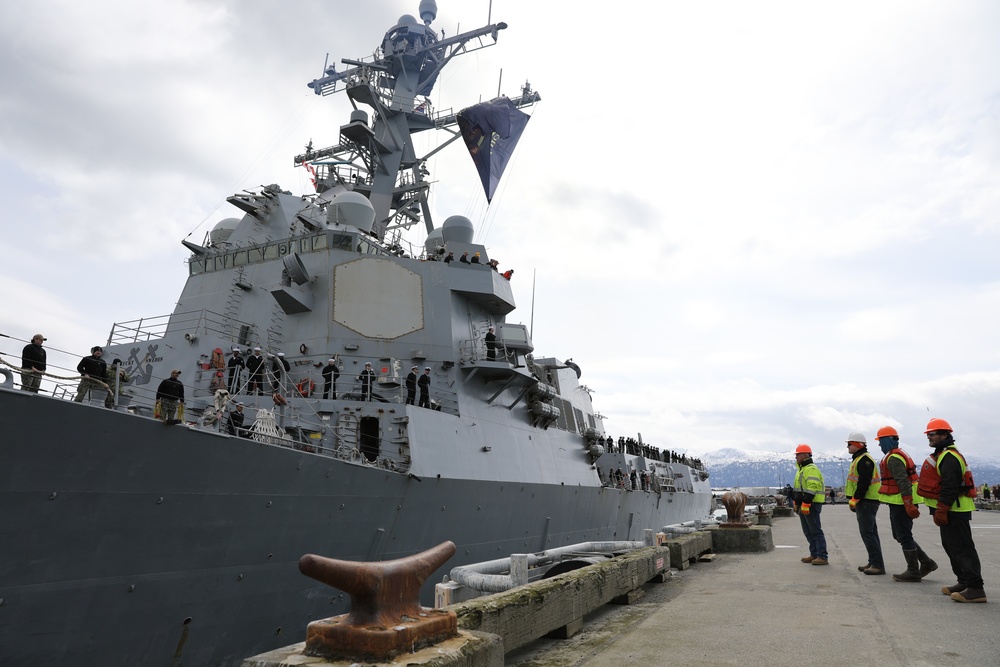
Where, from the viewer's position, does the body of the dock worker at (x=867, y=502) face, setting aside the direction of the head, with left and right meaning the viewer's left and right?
facing to the left of the viewer

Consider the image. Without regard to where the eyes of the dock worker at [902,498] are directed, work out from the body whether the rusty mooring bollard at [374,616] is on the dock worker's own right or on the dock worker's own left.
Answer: on the dock worker's own left

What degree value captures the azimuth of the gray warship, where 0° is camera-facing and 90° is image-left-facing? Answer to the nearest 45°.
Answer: approximately 45°

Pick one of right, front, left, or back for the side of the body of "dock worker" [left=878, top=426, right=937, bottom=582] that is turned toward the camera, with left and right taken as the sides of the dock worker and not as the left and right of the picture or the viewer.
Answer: left

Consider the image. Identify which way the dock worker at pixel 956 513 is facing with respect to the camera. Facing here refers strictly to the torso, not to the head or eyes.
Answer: to the viewer's left

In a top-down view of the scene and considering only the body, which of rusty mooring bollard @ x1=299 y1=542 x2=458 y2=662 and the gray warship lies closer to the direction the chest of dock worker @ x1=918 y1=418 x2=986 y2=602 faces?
the gray warship

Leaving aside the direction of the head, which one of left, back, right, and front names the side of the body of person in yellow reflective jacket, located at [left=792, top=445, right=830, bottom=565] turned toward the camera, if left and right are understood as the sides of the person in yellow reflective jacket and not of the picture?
left

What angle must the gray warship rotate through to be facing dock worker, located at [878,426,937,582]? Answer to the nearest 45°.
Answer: approximately 90° to its left

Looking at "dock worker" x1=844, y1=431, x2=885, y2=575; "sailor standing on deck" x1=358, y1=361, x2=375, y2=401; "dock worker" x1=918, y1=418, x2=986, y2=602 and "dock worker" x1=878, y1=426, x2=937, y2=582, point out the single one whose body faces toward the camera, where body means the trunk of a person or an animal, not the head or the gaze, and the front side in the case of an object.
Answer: the sailor standing on deck

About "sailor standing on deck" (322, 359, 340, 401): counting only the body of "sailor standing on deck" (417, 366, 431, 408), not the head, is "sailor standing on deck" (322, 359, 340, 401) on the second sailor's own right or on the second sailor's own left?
on the second sailor's own right
